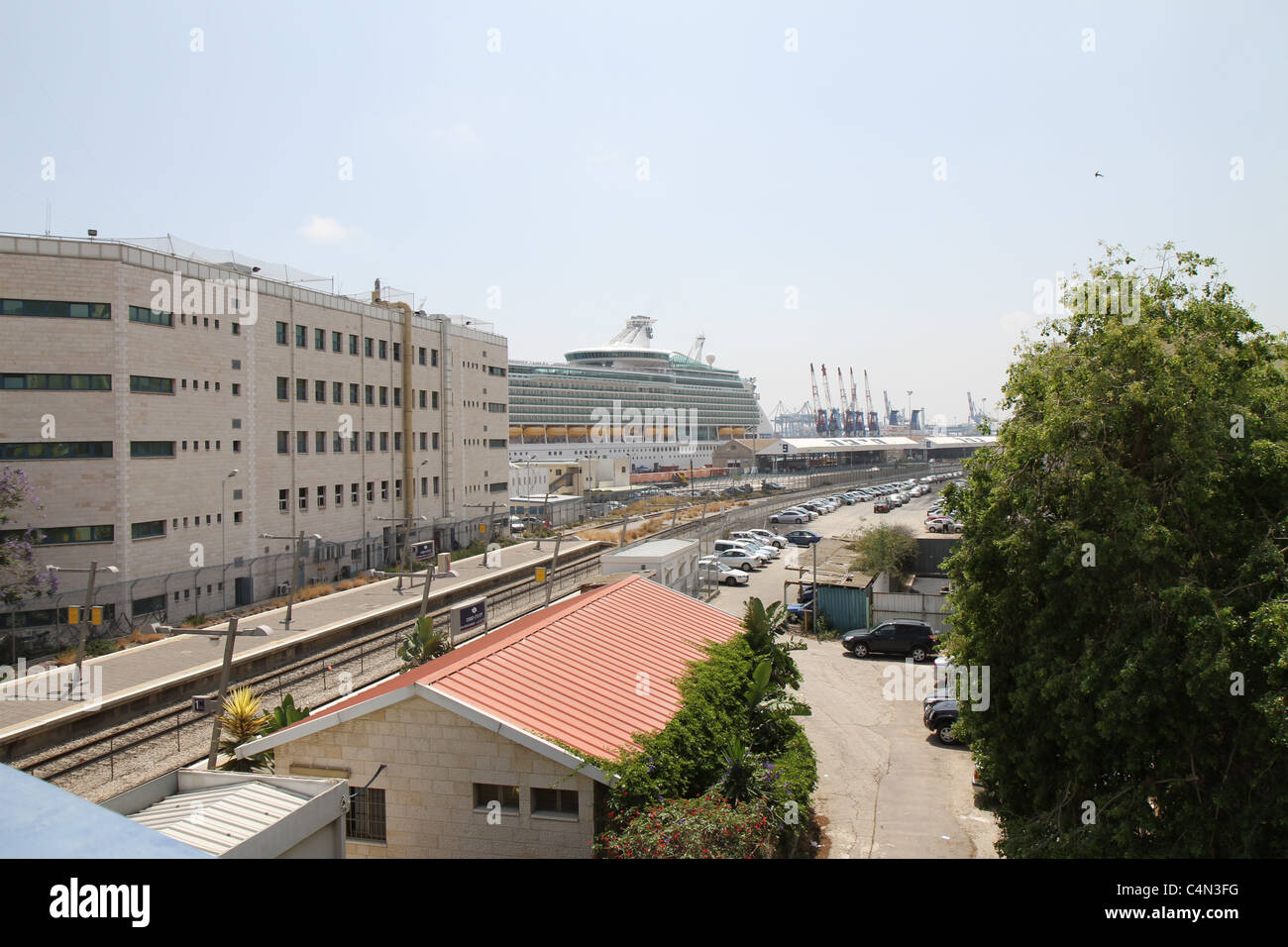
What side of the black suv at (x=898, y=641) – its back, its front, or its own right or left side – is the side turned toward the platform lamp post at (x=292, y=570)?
front

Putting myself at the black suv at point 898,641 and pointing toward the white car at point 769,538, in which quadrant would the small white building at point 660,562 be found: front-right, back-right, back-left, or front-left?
front-left

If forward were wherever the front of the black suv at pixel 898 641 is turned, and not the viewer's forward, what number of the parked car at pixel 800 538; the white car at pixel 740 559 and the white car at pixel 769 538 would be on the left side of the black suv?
0

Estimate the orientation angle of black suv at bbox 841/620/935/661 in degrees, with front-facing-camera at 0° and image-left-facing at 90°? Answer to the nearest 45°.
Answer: approximately 90°

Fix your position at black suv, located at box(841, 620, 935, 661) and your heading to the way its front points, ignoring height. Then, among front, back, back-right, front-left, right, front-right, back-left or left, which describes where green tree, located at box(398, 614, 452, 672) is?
front-left

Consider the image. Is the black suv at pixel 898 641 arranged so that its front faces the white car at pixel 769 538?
no

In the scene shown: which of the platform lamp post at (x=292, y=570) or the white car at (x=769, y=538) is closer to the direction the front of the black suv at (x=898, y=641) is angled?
the platform lamp post

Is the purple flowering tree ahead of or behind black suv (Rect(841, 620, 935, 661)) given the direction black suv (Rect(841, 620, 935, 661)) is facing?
ahead

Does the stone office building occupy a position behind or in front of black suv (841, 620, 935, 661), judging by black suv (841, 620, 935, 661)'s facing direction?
in front

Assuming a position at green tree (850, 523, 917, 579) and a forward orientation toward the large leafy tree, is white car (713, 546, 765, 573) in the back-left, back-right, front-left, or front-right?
back-right

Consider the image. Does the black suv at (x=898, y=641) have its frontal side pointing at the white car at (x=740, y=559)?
no

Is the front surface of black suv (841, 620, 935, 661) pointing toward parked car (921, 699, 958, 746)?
no
